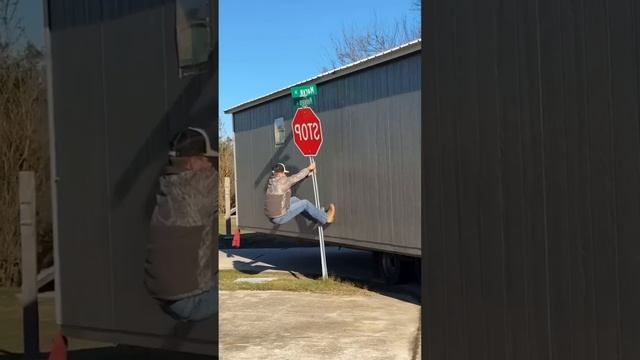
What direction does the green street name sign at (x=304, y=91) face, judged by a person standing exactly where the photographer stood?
facing the viewer and to the left of the viewer

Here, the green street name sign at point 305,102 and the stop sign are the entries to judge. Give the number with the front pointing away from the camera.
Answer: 0

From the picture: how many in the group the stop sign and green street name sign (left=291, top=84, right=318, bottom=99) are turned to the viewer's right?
0
